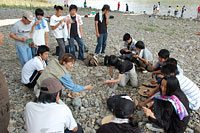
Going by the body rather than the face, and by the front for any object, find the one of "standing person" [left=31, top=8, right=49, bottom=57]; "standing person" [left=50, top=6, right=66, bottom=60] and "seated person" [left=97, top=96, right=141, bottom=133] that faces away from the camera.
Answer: the seated person

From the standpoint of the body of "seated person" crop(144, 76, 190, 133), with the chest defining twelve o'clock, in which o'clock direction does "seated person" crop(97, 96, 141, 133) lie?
"seated person" crop(97, 96, 141, 133) is roughly at 10 o'clock from "seated person" crop(144, 76, 190, 133).

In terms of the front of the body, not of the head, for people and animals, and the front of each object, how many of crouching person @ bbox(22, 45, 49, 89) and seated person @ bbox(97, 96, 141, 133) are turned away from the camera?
1

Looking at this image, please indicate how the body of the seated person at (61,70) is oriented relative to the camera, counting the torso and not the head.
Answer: to the viewer's right

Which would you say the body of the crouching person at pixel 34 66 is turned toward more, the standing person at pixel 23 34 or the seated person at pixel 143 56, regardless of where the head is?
the seated person

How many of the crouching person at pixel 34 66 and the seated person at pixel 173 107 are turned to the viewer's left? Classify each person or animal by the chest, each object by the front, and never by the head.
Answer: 1

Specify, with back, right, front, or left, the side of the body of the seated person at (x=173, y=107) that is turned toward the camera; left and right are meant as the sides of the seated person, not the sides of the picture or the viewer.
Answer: left

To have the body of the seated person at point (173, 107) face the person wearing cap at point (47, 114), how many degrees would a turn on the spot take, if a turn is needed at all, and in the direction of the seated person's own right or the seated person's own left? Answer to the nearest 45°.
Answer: approximately 45° to the seated person's own left

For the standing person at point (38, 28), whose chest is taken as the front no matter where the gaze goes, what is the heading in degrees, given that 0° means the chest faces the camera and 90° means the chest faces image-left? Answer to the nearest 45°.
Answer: approximately 0°

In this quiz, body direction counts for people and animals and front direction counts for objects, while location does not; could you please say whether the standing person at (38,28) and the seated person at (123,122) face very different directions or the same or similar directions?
very different directions

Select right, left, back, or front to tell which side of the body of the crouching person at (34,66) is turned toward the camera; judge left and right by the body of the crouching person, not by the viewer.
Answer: right

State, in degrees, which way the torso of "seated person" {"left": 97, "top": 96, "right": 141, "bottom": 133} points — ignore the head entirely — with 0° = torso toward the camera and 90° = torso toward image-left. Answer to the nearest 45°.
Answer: approximately 180°
